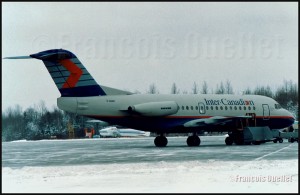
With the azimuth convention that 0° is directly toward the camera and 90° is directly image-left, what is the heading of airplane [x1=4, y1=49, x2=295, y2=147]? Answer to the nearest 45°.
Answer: approximately 225°
